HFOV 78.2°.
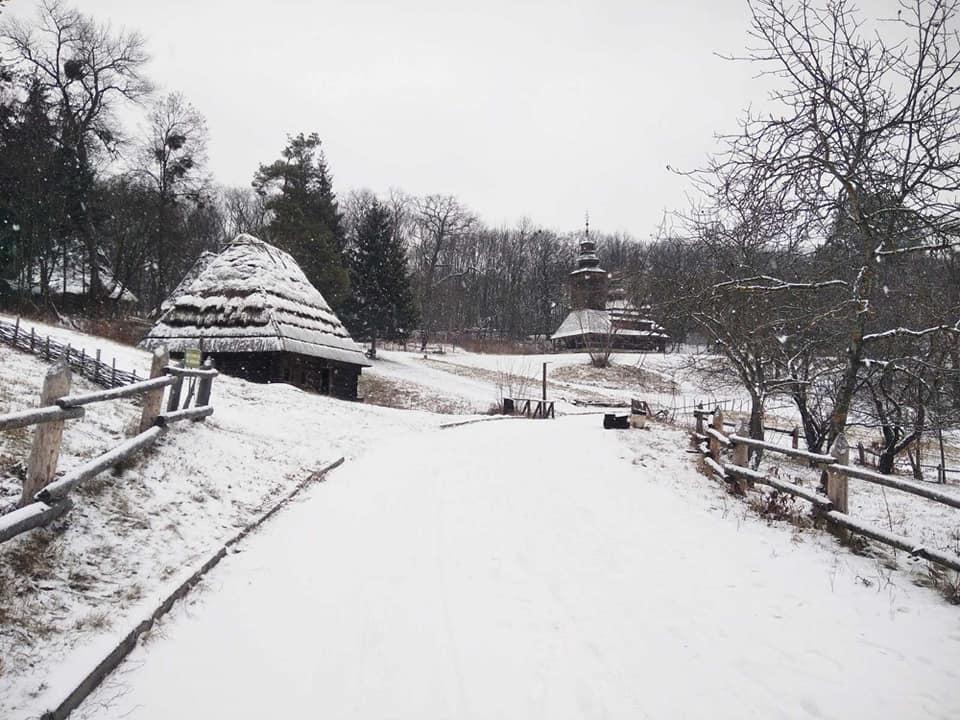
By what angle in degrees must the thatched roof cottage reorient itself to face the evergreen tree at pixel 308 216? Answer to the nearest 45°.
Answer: approximately 135° to its left

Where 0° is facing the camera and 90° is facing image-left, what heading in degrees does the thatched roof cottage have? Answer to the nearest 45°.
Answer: approximately 315°

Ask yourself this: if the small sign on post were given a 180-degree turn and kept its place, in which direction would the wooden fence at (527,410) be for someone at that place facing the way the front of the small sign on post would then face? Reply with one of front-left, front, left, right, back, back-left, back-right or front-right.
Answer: front-right

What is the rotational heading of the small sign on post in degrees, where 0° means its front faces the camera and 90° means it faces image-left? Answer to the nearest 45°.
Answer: approximately 0°

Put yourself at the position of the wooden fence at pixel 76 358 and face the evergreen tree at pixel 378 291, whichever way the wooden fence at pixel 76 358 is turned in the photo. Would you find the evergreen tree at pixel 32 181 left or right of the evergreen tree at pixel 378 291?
left

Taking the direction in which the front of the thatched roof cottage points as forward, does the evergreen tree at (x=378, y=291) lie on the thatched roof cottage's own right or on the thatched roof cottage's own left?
on the thatched roof cottage's own left

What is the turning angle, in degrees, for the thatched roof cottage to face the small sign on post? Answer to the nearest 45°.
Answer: approximately 45° to its right

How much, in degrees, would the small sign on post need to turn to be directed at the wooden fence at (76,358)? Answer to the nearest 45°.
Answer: approximately 135° to its right
